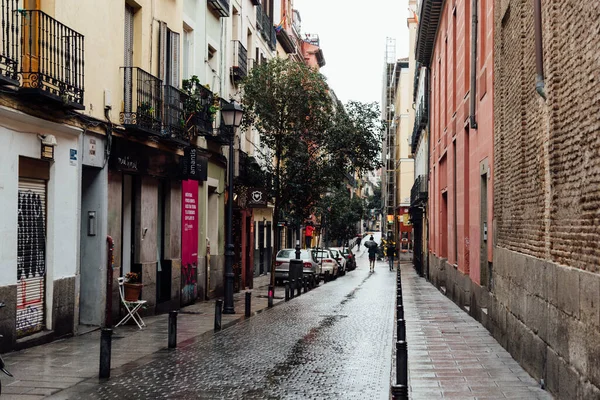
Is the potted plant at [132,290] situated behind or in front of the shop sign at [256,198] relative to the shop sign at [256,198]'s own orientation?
in front

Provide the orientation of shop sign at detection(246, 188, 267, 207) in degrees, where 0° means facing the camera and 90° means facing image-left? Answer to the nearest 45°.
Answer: approximately 0°

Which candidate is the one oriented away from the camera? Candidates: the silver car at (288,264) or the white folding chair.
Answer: the silver car

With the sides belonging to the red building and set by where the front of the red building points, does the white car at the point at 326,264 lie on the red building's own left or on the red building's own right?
on the red building's own right

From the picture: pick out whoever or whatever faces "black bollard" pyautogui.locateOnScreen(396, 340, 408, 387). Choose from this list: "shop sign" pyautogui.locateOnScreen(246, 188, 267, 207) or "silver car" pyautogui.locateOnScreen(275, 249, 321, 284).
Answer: the shop sign

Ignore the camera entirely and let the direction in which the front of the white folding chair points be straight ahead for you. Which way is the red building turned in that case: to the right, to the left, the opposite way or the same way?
the opposite way

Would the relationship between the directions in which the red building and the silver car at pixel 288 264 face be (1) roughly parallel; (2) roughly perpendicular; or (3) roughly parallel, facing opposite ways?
roughly perpendicular

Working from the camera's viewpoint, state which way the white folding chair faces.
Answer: facing to the right of the viewer

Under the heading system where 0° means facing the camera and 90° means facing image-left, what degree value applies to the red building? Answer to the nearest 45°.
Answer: approximately 90°

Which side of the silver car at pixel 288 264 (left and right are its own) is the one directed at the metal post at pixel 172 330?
back

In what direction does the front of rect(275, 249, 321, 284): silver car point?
away from the camera

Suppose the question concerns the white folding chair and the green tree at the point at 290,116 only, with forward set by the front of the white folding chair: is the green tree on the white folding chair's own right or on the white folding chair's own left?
on the white folding chair's own left
